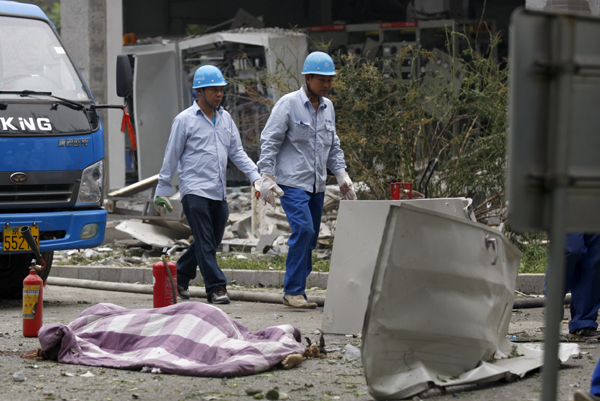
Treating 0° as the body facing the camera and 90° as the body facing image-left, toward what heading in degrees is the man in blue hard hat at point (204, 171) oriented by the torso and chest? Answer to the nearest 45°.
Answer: approximately 315°

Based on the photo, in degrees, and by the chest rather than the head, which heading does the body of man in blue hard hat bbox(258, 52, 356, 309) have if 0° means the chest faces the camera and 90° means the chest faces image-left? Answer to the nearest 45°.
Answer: approximately 315°

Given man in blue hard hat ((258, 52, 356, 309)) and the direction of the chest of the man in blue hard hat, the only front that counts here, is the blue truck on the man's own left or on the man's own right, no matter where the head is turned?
on the man's own right

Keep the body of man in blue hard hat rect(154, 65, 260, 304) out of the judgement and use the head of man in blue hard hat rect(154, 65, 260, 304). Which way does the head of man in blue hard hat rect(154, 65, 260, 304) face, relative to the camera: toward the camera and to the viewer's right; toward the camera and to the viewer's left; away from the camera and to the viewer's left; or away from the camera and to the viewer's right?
toward the camera and to the viewer's right

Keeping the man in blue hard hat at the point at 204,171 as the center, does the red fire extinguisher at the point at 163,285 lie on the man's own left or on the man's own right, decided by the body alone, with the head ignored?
on the man's own right

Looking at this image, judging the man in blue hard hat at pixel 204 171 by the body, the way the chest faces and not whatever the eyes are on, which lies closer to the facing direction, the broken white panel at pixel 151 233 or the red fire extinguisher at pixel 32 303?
the red fire extinguisher

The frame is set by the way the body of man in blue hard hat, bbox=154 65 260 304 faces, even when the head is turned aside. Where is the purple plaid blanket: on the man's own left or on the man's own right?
on the man's own right

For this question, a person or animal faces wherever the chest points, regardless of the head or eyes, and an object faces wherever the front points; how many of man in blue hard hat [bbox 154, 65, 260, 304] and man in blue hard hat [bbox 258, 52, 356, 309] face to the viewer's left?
0

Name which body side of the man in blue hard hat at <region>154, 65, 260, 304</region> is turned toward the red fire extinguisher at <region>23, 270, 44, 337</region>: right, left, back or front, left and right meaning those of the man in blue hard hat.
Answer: right

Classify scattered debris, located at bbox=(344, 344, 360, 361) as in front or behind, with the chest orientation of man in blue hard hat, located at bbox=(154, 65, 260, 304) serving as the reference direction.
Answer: in front
